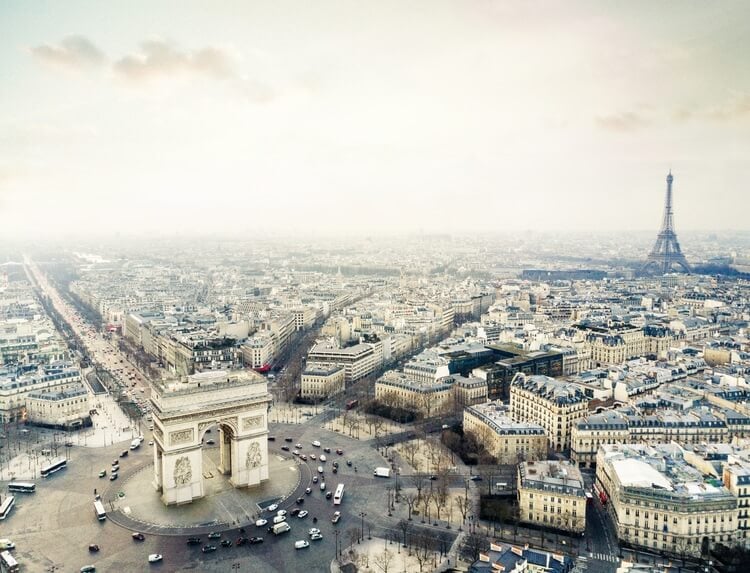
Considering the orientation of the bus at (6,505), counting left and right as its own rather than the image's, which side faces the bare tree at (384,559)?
left

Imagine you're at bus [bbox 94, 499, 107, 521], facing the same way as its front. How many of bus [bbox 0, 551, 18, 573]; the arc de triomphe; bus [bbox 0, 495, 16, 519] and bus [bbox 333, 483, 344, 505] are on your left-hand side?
2

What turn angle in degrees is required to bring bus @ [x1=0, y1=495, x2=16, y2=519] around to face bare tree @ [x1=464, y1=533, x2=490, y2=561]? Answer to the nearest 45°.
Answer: approximately 90° to its left

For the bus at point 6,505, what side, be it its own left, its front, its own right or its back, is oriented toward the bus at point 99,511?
left

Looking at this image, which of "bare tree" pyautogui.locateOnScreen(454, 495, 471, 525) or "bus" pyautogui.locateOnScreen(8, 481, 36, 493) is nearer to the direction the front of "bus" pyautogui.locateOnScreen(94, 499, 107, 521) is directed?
the bare tree

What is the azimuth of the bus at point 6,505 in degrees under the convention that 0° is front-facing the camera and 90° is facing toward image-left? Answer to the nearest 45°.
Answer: approximately 45°

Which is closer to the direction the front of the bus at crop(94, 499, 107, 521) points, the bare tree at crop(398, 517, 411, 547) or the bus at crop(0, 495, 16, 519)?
the bare tree

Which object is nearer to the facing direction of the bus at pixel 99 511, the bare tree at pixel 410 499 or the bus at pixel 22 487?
the bare tree

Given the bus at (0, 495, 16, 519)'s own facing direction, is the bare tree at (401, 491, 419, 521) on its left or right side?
on its left
